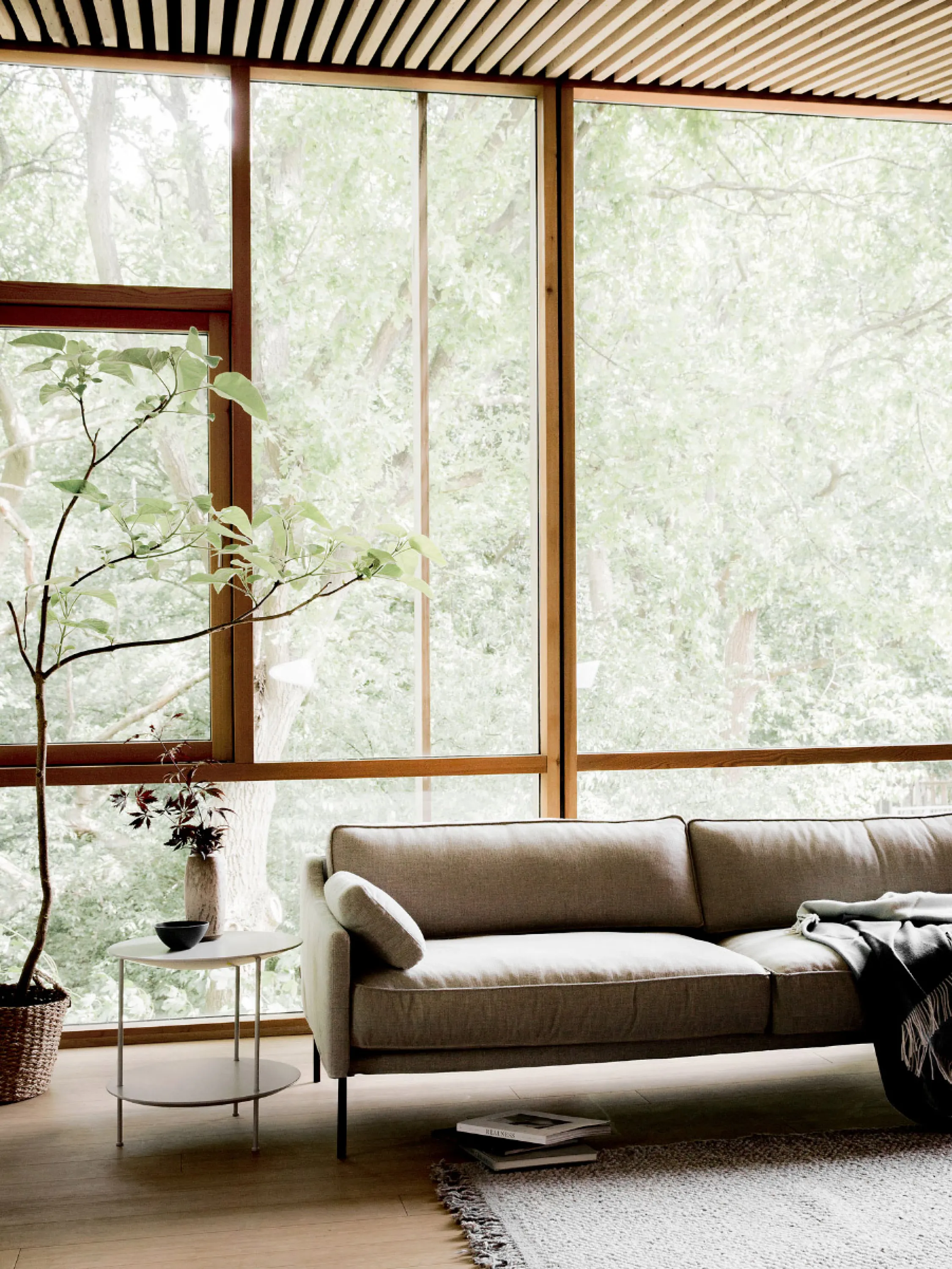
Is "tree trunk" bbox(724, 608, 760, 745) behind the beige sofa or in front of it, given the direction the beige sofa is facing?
behind

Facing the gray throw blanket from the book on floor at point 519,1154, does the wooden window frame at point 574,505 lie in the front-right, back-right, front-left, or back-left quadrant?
front-left

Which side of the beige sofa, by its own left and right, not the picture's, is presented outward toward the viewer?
front

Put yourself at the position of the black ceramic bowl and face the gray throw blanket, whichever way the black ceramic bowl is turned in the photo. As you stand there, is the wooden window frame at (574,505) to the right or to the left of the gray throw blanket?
left

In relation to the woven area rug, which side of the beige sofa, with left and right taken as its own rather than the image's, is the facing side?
front

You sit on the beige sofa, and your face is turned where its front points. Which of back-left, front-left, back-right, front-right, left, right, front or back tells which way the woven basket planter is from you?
right

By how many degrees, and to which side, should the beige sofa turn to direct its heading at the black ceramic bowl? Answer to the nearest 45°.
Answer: approximately 90° to its right

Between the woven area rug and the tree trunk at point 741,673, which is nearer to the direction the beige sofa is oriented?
the woven area rug
